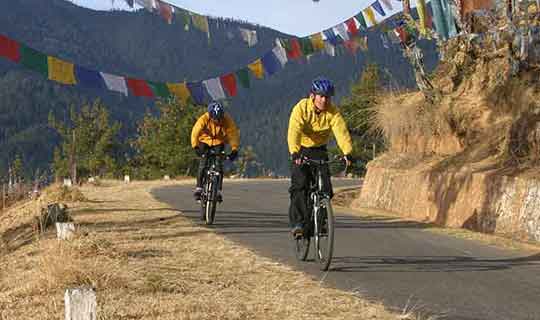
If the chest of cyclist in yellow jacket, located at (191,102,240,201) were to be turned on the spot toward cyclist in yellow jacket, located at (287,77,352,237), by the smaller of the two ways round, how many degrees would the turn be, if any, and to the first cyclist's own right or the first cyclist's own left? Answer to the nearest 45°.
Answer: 0° — they already face them

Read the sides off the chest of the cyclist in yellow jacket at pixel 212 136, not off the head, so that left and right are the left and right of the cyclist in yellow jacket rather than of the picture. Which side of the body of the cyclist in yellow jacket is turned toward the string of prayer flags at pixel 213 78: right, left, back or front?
back

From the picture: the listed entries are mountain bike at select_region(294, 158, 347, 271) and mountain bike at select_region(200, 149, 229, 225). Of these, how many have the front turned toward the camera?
2

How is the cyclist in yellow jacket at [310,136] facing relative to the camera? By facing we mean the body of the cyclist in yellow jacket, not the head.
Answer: toward the camera

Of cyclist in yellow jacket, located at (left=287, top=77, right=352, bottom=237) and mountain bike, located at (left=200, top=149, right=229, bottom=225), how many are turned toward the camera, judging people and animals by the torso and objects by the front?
2

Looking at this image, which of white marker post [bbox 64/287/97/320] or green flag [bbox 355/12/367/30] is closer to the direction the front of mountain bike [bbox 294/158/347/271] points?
the white marker post

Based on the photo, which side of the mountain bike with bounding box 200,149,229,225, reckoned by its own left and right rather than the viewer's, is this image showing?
front

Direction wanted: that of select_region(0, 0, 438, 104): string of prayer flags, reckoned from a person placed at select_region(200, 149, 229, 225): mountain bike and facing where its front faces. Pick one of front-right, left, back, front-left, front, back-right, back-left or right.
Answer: back

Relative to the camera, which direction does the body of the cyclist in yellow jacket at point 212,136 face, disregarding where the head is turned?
toward the camera

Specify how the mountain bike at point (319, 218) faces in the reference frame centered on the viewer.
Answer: facing the viewer

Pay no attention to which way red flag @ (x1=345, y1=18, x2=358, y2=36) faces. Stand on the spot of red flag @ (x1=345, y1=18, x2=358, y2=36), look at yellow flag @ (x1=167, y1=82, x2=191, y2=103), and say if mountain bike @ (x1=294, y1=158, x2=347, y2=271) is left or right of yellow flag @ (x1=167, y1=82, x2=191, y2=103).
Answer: left
